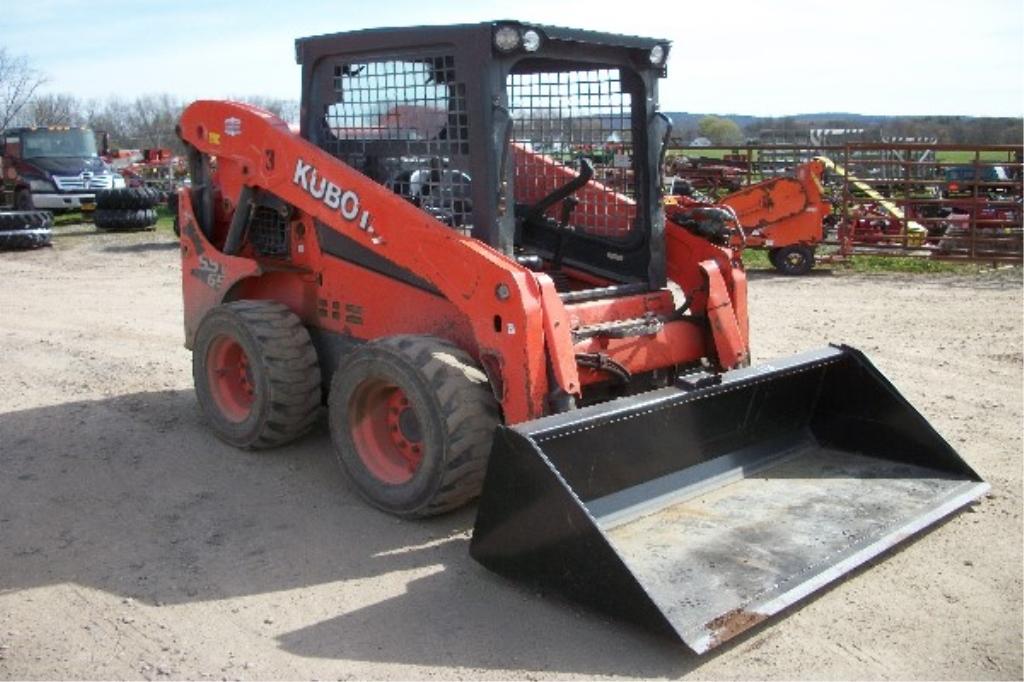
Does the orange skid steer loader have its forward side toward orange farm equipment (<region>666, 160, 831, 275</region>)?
no

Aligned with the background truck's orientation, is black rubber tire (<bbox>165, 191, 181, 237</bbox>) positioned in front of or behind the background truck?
in front

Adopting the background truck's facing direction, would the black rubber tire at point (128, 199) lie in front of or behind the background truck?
in front

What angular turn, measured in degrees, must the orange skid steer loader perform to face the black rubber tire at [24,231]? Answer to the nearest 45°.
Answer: approximately 180°

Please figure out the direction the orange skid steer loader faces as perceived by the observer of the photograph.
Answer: facing the viewer and to the right of the viewer

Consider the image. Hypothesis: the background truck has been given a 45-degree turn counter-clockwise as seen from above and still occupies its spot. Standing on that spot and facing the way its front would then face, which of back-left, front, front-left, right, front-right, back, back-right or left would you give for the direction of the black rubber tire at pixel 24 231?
right

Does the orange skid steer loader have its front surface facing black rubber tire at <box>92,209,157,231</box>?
no
